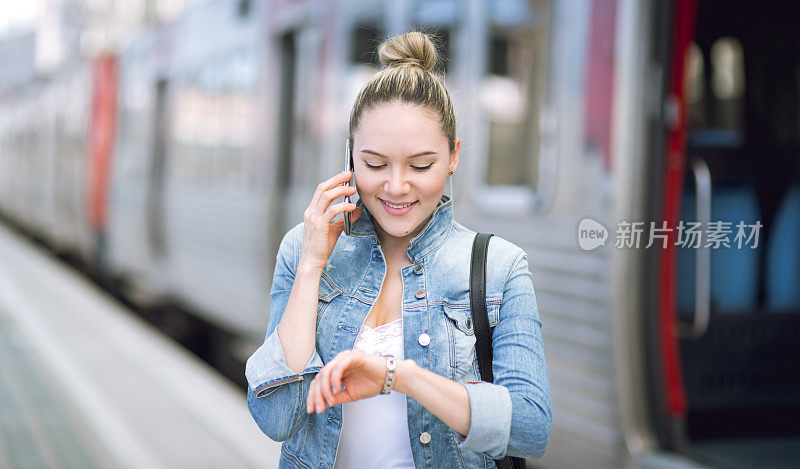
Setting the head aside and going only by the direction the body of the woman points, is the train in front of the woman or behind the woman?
behind

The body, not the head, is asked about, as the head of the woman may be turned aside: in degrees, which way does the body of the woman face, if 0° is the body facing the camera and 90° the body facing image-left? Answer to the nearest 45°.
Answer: approximately 0°

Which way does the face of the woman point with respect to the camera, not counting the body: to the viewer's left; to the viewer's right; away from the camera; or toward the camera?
toward the camera
